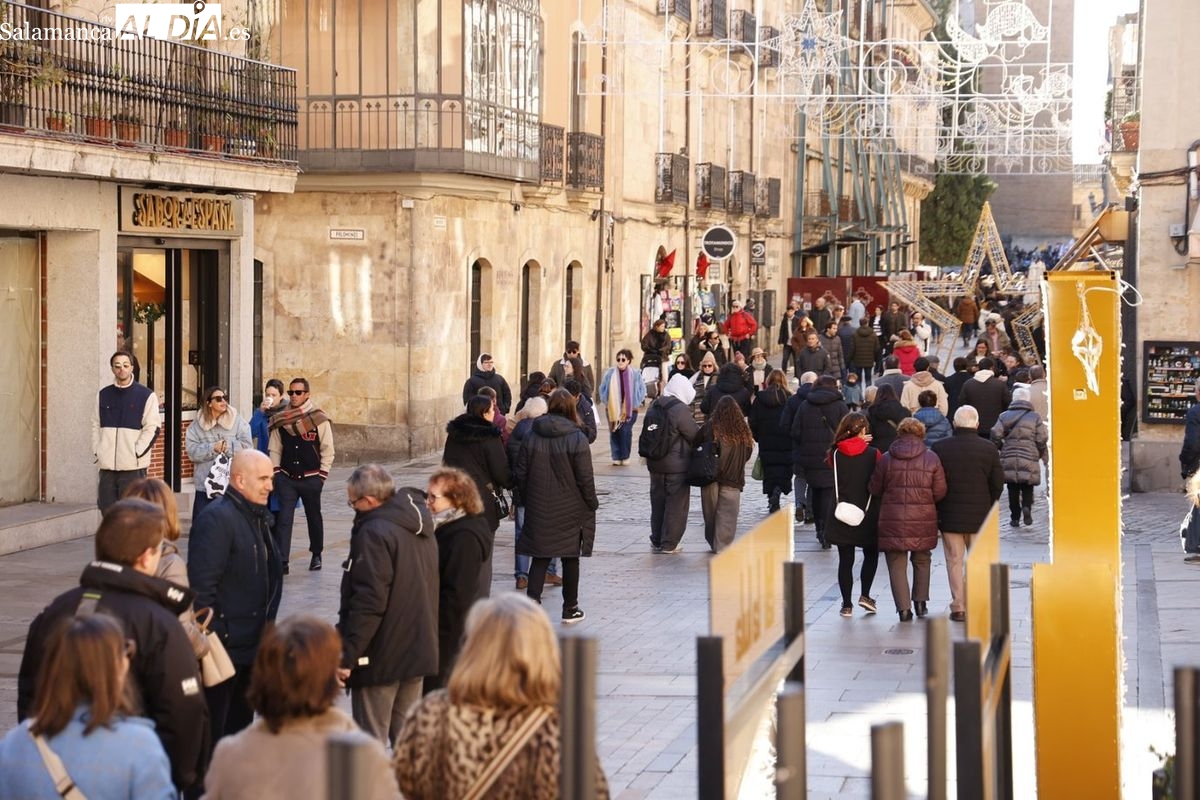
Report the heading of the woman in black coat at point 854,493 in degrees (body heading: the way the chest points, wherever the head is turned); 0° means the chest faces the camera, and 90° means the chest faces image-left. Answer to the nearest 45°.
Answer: approximately 180°

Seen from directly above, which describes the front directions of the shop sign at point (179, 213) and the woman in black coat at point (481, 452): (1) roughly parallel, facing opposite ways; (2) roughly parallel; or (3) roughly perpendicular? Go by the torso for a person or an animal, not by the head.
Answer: roughly perpendicular

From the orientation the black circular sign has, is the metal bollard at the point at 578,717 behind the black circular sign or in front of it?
in front

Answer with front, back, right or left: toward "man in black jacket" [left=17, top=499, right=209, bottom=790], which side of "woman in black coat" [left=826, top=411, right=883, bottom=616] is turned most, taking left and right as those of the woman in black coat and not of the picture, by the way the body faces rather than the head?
back

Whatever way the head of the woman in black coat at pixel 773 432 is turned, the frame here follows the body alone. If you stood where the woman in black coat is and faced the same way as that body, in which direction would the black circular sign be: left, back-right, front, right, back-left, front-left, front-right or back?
front

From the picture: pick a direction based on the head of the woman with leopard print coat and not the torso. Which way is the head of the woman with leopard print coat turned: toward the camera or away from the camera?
away from the camera

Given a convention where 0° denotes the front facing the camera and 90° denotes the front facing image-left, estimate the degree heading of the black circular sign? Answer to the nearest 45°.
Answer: approximately 0°

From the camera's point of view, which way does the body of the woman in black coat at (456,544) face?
to the viewer's left

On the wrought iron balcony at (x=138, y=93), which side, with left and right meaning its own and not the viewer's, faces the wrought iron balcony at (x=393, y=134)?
left

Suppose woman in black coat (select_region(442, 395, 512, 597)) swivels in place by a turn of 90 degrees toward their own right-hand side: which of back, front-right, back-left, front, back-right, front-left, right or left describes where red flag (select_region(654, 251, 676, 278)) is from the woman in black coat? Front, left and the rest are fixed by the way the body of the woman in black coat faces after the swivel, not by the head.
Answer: back-left

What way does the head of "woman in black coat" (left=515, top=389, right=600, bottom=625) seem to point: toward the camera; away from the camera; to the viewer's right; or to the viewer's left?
away from the camera

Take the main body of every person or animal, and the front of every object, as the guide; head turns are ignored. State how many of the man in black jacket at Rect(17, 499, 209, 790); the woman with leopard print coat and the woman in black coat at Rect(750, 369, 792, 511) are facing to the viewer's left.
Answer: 0

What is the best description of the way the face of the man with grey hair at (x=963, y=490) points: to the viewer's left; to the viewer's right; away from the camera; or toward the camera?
away from the camera

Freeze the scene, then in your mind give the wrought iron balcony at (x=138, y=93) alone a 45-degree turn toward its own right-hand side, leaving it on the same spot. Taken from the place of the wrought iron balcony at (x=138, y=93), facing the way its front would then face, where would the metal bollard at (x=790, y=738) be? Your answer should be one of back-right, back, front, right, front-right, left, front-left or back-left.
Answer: front

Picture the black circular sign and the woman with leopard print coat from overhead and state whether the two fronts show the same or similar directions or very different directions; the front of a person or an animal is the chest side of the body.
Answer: very different directions

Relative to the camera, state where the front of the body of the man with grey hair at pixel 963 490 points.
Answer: away from the camera

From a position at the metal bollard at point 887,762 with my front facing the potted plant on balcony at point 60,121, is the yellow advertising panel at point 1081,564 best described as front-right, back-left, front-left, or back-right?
front-right
